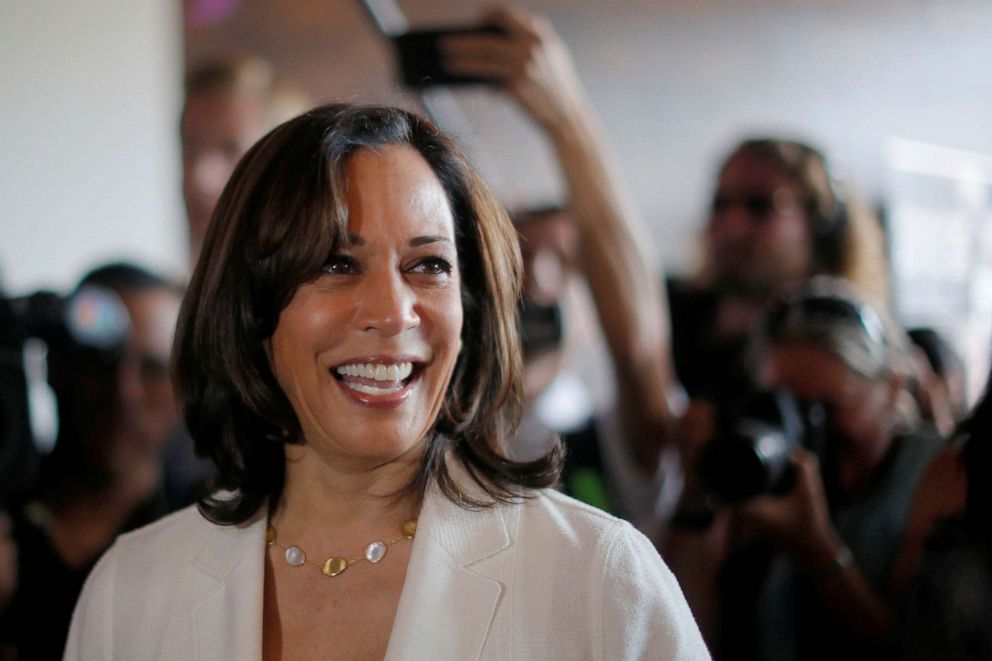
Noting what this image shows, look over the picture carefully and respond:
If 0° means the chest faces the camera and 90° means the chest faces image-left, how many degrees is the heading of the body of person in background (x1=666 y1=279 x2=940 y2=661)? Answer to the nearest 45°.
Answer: approximately 45°

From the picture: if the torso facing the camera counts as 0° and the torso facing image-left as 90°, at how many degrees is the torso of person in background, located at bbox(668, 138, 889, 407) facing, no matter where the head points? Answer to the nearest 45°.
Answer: approximately 45°

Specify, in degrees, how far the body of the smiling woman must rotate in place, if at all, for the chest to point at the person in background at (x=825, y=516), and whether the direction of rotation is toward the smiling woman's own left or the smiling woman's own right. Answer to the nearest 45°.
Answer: approximately 135° to the smiling woman's own left

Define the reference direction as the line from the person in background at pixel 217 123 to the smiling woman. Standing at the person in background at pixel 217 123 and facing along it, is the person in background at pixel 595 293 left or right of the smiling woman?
left
